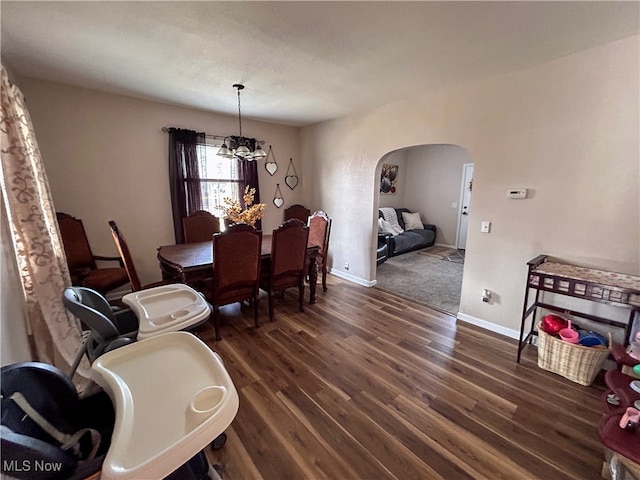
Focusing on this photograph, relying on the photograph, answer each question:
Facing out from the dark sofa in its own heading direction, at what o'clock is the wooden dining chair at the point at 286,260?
The wooden dining chair is roughly at 2 o'clock from the dark sofa.

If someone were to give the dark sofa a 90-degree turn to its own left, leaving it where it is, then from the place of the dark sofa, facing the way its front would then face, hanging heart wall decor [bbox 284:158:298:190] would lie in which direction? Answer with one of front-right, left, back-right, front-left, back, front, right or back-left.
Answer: back

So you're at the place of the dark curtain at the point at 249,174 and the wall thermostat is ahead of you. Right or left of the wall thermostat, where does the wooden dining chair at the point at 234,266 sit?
right

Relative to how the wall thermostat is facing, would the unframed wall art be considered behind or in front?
behind

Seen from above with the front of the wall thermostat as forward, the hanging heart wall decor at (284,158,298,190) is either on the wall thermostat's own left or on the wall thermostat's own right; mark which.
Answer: on the wall thermostat's own right

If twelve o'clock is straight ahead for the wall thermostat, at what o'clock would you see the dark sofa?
The dark sofa is roughly at 5 o'clock from the wall thermostat.

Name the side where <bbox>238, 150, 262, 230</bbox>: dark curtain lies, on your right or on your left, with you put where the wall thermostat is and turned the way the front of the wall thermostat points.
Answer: on your right

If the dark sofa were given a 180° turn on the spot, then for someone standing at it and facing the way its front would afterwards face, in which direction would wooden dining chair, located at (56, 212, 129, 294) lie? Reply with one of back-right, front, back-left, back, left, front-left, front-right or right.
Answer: left

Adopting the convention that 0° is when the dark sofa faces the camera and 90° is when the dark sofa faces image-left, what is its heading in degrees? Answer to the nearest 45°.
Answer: approximately 315°

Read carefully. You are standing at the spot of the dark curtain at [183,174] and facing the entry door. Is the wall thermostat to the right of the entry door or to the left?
right

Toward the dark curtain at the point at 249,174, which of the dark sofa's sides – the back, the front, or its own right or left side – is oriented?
right
